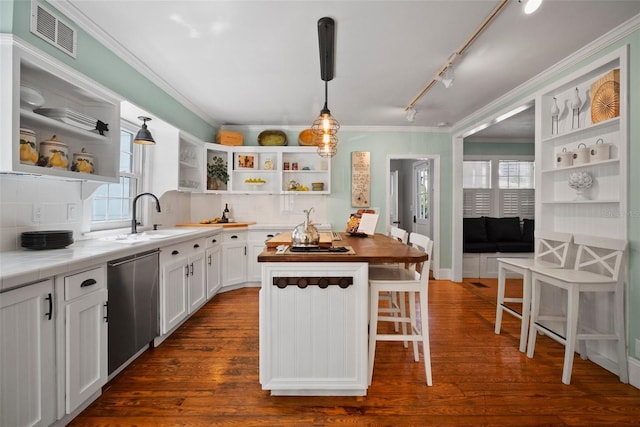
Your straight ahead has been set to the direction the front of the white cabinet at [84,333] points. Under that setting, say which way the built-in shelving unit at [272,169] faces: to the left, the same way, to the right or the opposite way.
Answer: to the right

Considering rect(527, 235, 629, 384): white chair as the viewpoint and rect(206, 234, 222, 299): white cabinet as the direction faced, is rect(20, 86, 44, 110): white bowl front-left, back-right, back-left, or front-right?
front-left

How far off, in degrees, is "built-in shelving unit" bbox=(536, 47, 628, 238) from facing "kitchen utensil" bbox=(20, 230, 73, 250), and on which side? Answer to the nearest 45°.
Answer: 0° — it already faces it

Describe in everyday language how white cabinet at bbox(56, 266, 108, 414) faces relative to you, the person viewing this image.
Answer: facing the viewer and to the right of the viewer

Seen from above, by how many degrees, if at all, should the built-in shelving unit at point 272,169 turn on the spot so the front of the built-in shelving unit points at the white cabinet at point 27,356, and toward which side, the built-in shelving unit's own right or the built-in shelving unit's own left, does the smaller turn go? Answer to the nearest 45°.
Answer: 0° — it already faces it

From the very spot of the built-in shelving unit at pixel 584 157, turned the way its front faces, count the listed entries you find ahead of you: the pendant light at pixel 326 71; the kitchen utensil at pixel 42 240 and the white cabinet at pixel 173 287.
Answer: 3

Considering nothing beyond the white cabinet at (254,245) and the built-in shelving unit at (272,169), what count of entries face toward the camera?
2

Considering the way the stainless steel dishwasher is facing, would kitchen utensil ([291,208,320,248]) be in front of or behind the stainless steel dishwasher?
in front

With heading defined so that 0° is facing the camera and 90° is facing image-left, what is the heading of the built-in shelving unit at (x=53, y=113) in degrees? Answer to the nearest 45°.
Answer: approximately 315°

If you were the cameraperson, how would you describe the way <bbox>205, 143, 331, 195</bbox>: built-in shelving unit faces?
facing the viewer

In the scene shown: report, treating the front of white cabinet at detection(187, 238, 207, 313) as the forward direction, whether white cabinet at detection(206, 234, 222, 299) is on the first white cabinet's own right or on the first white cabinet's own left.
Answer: on the first white cabinet's own left

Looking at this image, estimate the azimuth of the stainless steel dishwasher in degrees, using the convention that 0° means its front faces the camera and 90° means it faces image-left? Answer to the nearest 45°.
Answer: approximately 315°
